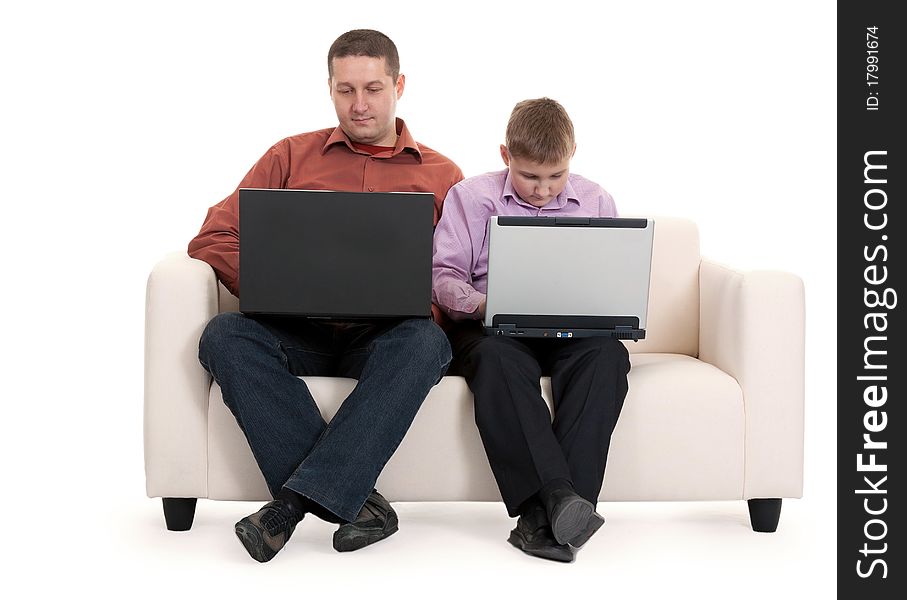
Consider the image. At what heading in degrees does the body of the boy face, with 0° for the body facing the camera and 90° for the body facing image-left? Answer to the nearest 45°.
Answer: approximately 0°

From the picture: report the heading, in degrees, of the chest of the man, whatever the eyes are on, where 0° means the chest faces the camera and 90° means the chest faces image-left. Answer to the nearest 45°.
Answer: approximately 0°
